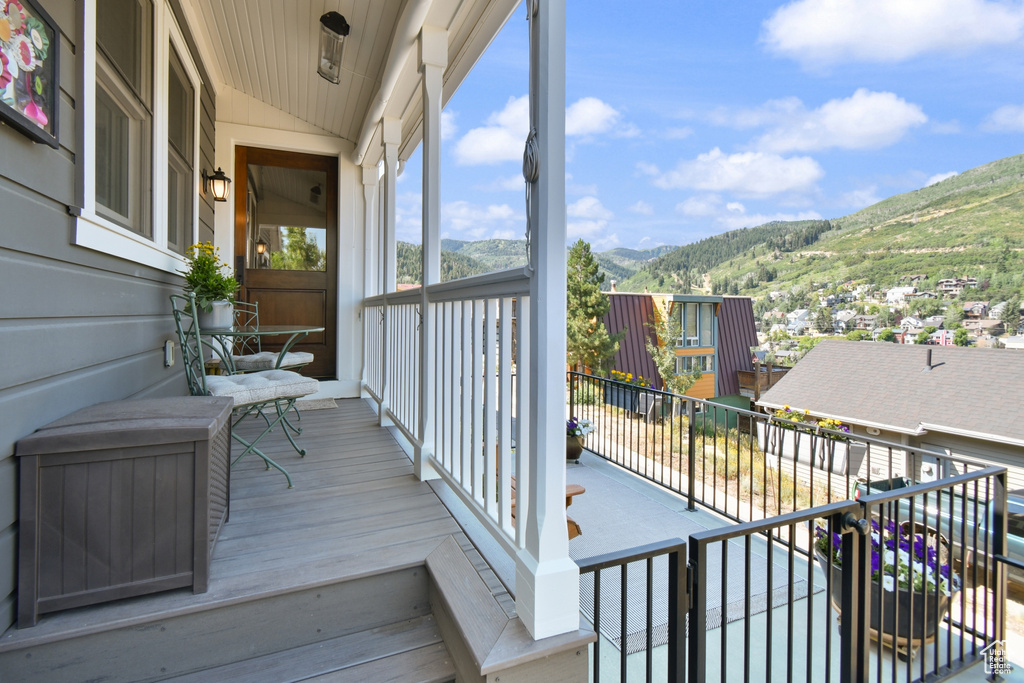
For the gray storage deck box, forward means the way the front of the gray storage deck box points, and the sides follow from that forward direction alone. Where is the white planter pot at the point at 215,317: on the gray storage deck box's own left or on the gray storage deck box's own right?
on the gray storage deck box's own left

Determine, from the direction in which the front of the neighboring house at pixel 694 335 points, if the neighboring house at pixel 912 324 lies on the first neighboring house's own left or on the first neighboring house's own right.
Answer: on the first neighboring house's own left

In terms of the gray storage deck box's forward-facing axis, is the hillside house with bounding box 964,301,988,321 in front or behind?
in front

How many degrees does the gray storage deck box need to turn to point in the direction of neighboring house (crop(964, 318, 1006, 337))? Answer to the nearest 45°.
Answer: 0° — it already faces it

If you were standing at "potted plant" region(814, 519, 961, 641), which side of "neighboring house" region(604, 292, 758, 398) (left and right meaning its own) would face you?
front

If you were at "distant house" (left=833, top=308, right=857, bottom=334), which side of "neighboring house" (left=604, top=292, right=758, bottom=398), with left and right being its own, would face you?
back

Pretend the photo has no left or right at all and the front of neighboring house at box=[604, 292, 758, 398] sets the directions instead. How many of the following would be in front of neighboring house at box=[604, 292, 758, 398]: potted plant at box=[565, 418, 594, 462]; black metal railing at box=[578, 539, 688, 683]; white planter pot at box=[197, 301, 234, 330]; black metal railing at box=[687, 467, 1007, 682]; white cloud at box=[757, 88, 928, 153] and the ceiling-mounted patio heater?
5

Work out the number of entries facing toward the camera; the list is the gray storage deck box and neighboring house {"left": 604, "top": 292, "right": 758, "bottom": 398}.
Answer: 1

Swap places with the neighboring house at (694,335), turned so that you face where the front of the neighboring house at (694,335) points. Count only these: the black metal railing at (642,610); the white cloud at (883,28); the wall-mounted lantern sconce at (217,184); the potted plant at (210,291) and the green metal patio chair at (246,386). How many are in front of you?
4

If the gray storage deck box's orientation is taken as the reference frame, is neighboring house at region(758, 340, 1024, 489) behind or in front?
in front

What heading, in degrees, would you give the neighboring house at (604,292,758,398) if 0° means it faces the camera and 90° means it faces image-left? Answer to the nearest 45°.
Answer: approximately 0°

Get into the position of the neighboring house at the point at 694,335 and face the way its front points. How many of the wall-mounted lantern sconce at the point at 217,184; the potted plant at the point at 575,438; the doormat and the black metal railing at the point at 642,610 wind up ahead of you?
4

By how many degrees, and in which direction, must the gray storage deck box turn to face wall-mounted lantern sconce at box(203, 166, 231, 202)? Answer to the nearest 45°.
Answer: approximately 90° to its left

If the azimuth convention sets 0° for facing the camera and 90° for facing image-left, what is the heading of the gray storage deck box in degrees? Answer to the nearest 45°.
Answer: approximately 270°
